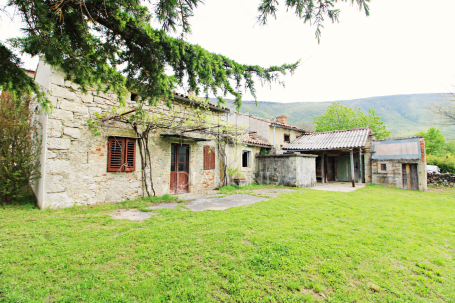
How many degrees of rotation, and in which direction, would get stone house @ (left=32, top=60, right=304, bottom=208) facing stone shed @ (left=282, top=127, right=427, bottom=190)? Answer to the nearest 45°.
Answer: approximately 45° to its left

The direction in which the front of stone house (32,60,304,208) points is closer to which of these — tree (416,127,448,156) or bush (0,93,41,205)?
the tree

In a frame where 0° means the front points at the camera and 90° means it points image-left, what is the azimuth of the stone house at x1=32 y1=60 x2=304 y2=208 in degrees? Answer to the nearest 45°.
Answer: approximately 315°

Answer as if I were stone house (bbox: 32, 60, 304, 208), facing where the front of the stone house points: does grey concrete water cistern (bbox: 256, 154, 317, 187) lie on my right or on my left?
on my left

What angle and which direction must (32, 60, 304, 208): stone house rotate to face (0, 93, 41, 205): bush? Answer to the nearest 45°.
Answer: approximately 135° to its right
